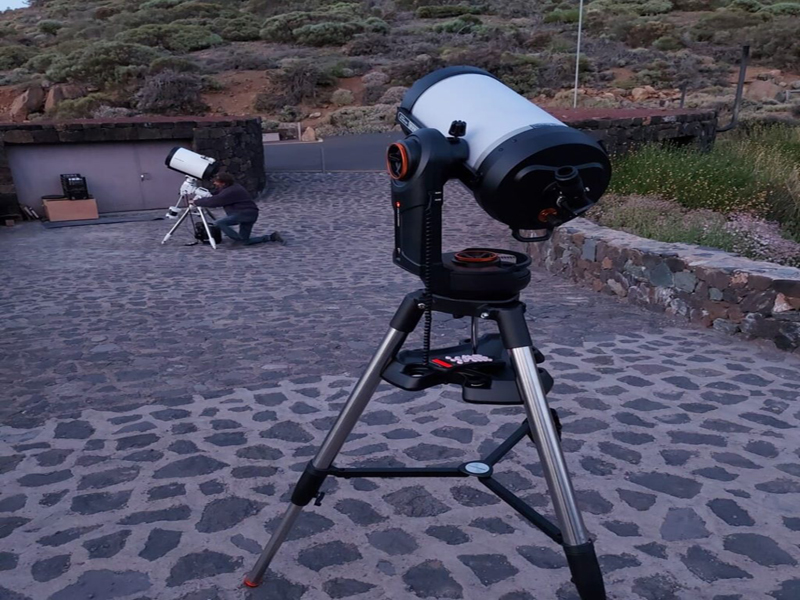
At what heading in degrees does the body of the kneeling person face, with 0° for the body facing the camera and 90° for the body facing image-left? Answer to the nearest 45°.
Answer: approximately 90°

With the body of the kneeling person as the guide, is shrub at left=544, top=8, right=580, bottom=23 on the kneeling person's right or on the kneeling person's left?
on the kneeling person's right

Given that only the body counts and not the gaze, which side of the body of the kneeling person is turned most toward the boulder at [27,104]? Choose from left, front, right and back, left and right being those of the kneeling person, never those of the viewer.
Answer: right

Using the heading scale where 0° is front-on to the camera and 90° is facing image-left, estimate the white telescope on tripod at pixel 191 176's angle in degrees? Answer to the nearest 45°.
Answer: approximately 90°

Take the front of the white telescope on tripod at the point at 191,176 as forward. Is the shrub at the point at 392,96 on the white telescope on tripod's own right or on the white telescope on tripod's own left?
on the white telescope on tripod's own right

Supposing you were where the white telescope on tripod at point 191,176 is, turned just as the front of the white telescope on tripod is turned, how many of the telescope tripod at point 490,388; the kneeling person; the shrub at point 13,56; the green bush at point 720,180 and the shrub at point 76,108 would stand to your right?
2

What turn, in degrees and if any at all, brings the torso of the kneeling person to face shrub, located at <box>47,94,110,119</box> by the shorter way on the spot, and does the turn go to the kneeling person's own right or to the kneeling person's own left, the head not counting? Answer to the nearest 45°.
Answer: approximately 90° to the kneeling person's own right

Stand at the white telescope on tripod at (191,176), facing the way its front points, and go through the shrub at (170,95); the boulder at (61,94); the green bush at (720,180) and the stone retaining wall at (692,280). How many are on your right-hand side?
2

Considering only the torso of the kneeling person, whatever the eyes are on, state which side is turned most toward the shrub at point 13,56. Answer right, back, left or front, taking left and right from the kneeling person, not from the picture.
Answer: right

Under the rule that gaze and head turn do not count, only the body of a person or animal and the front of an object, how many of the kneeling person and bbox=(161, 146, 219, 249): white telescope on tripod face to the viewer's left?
2

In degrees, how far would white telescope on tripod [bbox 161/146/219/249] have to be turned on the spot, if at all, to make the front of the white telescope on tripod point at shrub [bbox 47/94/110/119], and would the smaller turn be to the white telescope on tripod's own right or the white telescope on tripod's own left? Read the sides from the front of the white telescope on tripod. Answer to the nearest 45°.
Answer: approximately 90° to the white telescope on tripod's own right

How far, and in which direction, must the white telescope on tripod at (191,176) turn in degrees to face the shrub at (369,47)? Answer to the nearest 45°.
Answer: approximately 90° to its right

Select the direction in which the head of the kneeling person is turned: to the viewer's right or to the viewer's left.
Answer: to the viewer's left

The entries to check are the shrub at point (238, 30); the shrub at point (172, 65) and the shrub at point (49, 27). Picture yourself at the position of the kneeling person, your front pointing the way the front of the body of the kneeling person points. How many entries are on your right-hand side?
3

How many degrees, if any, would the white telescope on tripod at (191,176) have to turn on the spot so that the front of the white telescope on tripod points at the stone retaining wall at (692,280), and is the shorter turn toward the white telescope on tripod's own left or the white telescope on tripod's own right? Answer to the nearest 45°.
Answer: approximately 135° to the white telescope on tripod's own left
